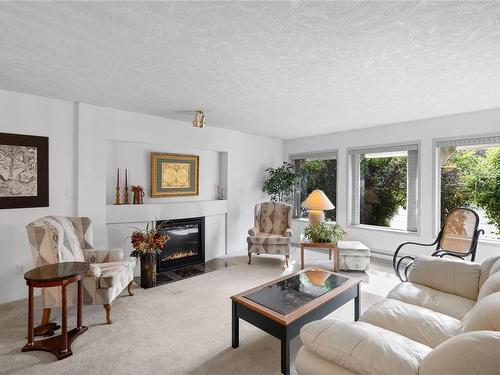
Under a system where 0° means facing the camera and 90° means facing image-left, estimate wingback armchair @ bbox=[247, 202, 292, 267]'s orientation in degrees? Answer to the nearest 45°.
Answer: approximately 0°

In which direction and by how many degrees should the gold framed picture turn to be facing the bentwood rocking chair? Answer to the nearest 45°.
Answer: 0° — it already faces it

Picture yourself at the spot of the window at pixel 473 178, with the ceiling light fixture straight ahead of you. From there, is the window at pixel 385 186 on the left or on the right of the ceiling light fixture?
right

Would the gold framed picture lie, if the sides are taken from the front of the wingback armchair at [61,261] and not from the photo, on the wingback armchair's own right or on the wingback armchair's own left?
on the wingback armchair's own left

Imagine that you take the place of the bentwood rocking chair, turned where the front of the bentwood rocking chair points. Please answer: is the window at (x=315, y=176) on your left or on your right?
on your right

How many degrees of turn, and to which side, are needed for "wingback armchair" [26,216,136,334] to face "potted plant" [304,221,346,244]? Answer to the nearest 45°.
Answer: approximately 45° to its left

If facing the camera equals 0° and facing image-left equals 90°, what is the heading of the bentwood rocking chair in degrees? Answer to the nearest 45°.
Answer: approximately 45°

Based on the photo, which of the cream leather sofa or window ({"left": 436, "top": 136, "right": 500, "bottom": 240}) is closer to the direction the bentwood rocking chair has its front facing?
the cream leather sofa

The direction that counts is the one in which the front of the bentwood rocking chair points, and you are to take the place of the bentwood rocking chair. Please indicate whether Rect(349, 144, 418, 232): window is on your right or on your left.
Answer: on your right

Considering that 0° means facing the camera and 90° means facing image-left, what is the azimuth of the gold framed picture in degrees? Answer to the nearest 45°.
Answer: approximately 315°
